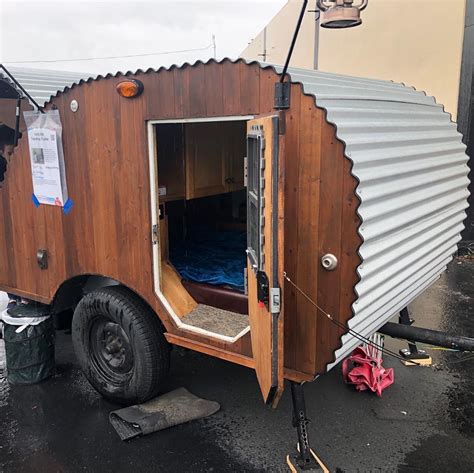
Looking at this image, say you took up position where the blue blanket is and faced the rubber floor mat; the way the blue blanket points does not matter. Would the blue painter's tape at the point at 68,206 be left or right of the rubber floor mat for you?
right

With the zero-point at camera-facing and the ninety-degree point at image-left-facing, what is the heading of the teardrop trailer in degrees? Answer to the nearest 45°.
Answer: approximately 315°

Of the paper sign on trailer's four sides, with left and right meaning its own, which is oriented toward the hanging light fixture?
back

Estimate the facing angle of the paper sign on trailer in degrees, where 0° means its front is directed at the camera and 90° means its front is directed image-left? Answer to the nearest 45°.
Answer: approximately 45°
